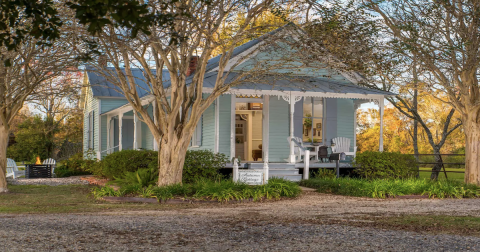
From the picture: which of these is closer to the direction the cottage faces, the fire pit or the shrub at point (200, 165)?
the shrub

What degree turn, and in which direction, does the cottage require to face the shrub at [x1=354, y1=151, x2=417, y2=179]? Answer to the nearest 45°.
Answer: approximately 45° to its left

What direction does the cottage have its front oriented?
toward the camera

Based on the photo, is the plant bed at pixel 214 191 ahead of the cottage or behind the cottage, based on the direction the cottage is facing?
ahead

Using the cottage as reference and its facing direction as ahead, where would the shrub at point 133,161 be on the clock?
The shrub is roughly at 2 o'clock from the cottage.

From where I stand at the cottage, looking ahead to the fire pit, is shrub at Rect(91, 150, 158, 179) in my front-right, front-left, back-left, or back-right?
front-left

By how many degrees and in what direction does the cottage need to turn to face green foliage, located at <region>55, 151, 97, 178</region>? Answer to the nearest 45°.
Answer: approximately 135° to its right

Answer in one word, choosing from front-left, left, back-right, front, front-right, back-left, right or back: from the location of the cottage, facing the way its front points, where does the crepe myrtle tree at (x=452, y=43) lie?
front-left

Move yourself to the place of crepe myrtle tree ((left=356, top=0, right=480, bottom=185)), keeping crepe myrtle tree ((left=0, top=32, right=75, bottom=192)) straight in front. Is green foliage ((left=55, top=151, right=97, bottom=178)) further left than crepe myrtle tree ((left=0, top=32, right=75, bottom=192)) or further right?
right
